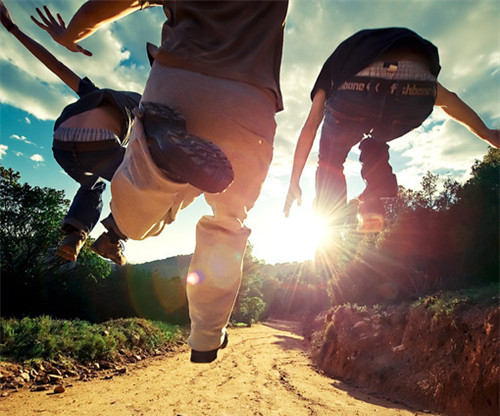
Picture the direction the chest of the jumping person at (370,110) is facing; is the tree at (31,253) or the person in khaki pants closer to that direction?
the tree

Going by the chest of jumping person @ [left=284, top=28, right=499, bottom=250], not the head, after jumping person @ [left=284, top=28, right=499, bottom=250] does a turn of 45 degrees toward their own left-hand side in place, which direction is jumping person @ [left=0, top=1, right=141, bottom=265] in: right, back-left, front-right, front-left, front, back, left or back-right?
left

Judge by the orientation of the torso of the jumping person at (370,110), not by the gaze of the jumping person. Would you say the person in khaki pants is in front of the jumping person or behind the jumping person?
behind

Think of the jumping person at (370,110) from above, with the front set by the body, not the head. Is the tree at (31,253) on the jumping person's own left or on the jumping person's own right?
on the jumping person's own left

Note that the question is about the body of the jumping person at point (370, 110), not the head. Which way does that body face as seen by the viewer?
away from the camera
